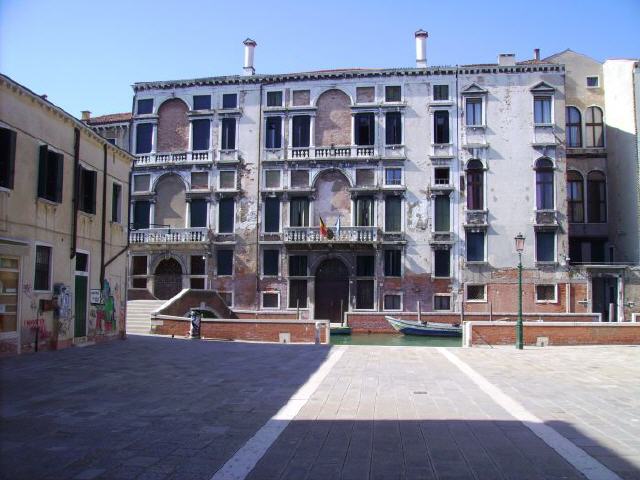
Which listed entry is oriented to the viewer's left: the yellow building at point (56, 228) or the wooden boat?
the wooden boat

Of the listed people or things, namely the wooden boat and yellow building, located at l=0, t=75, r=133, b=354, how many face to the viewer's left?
1

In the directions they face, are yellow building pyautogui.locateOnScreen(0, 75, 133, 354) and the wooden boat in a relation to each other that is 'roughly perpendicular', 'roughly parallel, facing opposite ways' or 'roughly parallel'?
roughly parallel, facing opposite ways

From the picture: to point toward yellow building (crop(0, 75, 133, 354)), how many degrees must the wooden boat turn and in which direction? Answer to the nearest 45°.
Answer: approximately 45° to its left

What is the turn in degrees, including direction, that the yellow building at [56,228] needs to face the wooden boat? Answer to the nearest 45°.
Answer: approximately 90° to its left

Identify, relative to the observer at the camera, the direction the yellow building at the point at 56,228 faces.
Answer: facing the viewer and to the right of the viewer

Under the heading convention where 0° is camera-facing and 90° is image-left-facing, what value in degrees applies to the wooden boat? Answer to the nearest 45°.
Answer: approximately 90°
